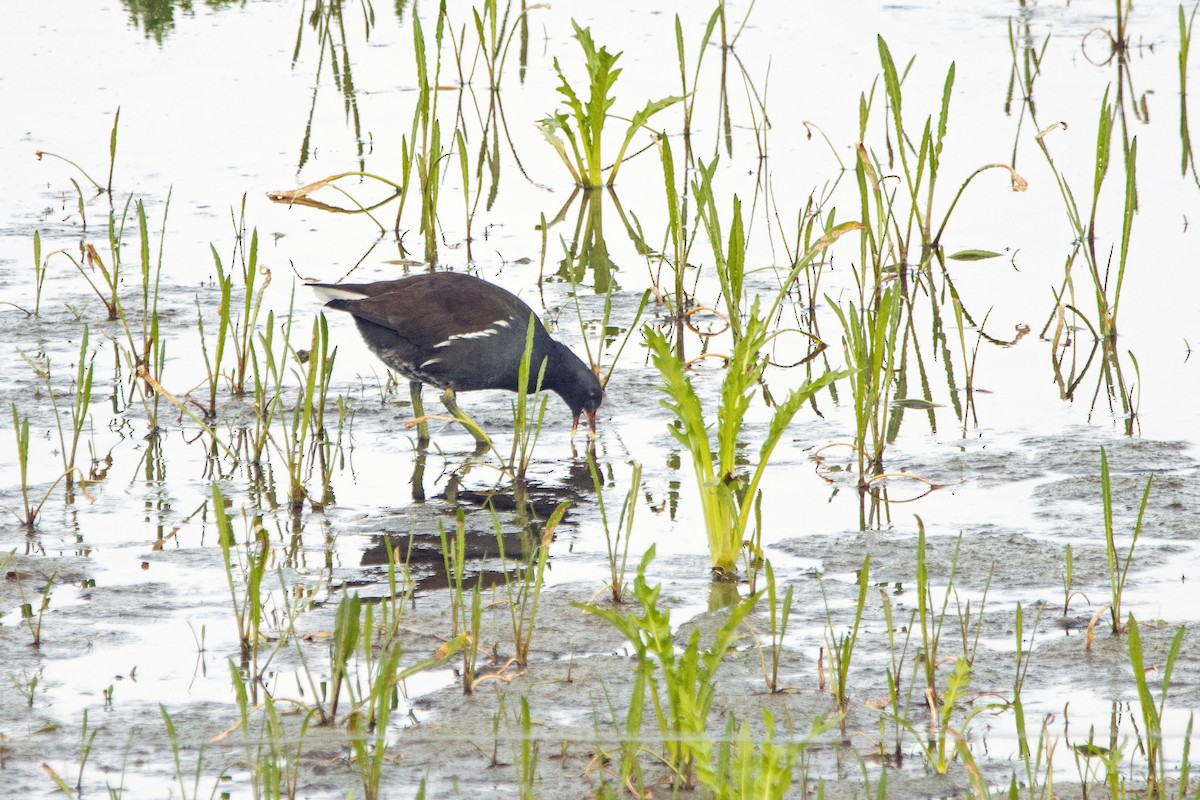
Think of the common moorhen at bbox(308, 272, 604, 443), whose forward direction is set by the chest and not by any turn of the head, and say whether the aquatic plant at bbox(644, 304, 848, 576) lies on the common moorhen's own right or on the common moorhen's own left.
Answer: on the common moorhen's own right

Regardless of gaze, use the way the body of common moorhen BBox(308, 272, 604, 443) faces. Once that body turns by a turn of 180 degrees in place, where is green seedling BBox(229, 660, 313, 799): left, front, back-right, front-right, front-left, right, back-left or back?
left

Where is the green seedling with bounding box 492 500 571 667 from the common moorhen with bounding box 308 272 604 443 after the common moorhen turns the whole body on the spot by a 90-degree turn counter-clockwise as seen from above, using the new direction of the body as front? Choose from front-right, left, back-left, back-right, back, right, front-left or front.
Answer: back

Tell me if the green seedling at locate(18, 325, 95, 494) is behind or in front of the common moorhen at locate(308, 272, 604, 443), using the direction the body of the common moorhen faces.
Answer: behind

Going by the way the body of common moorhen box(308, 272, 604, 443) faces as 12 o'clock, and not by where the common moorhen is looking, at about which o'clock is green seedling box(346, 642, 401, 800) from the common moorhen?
The green seedling is roughly at 3 o'clock from the common moorhen.

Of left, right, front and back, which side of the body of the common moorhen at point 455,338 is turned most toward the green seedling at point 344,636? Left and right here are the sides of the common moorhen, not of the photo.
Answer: right

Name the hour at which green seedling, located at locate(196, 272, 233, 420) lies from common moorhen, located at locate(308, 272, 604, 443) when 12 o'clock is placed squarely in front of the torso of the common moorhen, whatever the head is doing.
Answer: The green seedling is roughly at 5 o'clock from the common moorhen.

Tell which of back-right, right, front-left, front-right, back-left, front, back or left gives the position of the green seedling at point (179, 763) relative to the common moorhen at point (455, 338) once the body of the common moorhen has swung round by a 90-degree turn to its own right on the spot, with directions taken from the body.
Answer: front

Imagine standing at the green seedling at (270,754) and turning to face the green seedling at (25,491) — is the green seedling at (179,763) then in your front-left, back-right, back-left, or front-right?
front-left

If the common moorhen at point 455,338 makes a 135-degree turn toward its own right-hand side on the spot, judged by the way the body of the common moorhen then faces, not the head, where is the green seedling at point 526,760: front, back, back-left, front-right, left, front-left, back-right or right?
front-left

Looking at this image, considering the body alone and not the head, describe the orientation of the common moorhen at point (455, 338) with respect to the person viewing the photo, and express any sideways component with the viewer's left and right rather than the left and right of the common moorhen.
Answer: facing to the right of the viewer

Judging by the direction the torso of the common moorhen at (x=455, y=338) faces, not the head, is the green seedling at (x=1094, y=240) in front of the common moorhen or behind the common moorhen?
in front

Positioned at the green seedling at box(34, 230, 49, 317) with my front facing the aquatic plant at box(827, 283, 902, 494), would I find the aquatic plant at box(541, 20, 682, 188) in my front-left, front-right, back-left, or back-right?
front-left

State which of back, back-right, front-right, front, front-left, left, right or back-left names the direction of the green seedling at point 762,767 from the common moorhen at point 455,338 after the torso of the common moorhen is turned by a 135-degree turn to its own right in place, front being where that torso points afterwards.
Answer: front-left

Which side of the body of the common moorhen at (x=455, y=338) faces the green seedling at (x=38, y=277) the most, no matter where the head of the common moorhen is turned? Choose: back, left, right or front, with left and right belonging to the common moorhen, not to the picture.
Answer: back

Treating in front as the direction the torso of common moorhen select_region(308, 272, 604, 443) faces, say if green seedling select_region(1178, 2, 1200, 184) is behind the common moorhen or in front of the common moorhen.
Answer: in front

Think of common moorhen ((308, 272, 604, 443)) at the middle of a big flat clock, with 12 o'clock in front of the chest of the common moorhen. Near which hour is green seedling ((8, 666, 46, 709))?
The green seedling is roughly at 4 o'clock from the common moorhen.
